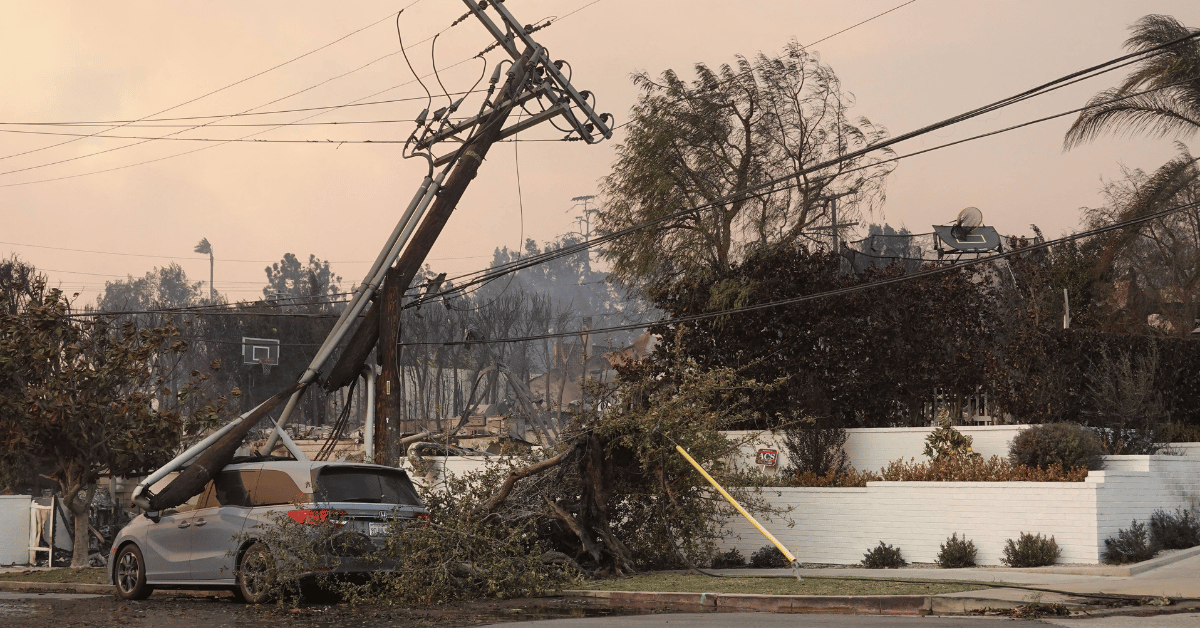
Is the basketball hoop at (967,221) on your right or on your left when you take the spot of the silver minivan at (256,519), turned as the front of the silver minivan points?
on your right

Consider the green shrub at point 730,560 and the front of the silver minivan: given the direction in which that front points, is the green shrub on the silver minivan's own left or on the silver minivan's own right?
on the silver minivan's own right

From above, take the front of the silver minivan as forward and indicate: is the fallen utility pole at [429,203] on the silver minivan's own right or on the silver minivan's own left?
on the silver minivan's own right

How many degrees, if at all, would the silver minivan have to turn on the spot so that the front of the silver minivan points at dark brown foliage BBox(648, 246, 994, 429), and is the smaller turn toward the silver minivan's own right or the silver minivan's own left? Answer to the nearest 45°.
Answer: approximately 90° to the silver minivan's own right

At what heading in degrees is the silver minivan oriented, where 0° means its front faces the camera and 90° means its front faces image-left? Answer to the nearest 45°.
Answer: approximately 135°

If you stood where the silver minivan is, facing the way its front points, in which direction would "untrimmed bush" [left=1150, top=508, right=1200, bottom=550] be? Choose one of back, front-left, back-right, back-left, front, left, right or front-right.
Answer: back-right

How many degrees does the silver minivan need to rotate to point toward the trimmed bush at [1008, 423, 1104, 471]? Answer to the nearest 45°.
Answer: approximately 135° to its right

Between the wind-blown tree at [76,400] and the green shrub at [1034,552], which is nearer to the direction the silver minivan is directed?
the wind-blown tree

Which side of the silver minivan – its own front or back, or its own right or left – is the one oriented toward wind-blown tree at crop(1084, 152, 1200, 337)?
right

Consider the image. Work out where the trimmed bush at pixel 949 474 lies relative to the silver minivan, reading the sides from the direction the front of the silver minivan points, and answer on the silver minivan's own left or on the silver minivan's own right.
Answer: on the silver minivan's own right
